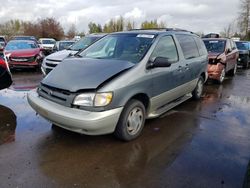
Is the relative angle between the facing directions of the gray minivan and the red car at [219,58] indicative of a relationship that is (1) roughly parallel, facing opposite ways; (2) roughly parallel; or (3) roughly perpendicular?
roughly parallel

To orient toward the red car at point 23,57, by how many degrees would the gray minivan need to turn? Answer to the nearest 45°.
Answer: approximately 90° to its right

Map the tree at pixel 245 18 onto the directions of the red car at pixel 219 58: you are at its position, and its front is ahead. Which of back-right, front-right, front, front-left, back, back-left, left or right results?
back-right

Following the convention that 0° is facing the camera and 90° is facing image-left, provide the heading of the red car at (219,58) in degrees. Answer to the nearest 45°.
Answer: approximately 45°

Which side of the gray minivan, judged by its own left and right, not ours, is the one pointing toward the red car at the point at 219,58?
back

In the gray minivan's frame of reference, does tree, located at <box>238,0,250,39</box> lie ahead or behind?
behind
